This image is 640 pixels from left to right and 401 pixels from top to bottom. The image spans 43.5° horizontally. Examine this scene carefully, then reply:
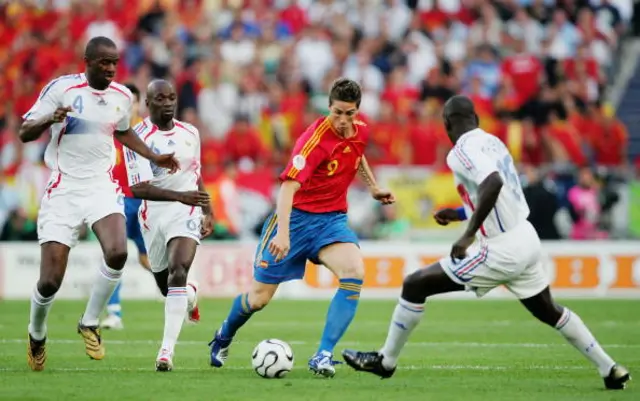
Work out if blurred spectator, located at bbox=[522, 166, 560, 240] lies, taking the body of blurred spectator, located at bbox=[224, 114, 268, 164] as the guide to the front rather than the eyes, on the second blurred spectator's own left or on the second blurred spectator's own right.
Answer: on the second blurred spectator's own left

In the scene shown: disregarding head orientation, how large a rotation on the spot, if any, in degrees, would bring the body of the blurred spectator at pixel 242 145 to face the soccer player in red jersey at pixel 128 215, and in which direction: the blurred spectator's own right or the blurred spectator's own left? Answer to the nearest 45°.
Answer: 0° — they already face them

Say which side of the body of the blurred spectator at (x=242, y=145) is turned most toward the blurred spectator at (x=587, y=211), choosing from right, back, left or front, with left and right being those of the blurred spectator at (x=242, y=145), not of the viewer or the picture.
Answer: left

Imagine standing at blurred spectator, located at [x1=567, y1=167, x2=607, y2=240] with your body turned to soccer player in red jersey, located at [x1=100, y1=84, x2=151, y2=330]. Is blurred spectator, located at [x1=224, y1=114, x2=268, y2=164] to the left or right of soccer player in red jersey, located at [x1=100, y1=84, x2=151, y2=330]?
right

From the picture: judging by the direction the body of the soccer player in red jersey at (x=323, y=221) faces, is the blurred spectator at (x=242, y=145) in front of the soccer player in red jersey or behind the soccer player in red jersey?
behind

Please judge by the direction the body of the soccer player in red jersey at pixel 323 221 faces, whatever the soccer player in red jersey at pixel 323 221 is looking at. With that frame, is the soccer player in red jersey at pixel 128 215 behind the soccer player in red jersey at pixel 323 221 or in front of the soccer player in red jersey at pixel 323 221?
behind

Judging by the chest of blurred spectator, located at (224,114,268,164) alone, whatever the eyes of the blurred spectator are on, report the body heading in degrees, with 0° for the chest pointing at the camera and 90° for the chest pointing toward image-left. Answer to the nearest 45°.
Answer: approximately 0°
